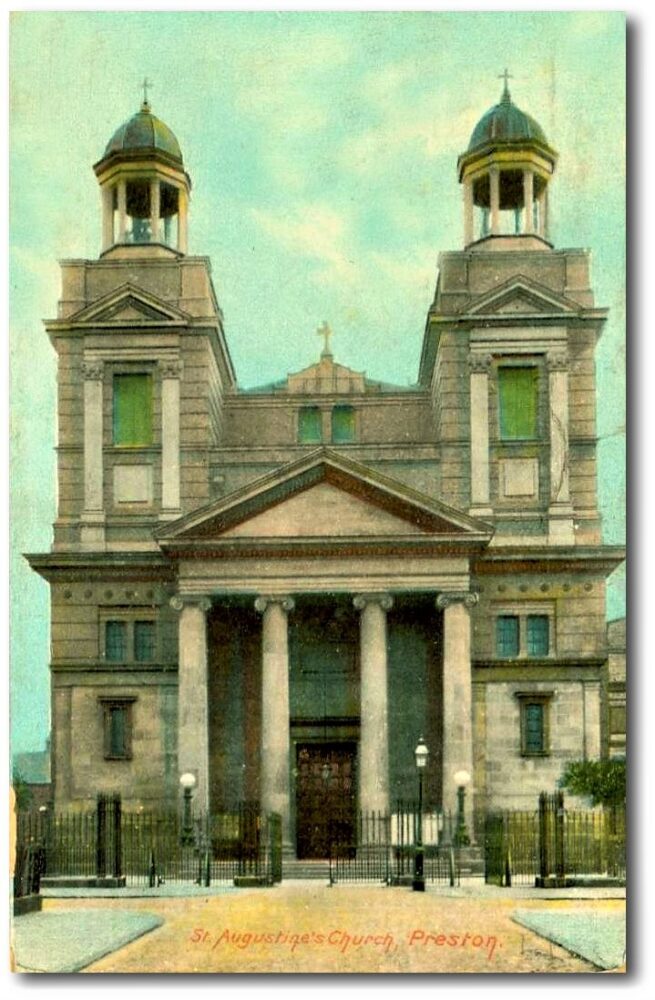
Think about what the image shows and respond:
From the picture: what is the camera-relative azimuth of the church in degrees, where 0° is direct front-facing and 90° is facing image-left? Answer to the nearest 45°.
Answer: approximately 0°

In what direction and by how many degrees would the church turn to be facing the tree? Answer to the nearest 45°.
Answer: approximately 45° to its left
